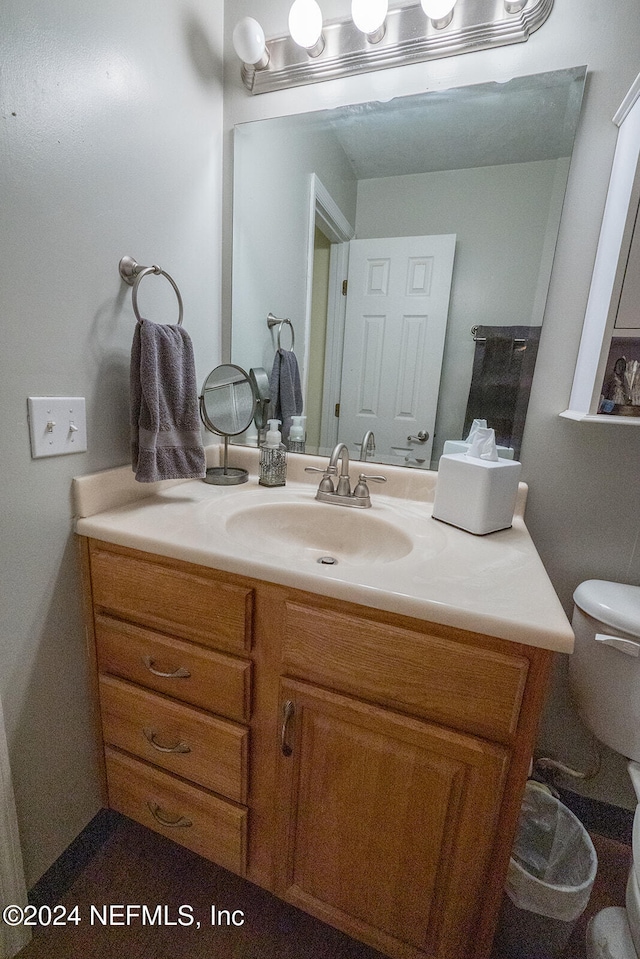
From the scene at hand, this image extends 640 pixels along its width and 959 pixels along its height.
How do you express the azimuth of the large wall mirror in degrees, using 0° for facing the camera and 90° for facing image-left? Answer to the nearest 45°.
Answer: approximately 45°

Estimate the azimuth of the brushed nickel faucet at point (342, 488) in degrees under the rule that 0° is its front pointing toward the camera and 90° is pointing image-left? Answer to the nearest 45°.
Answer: approximately 45°
